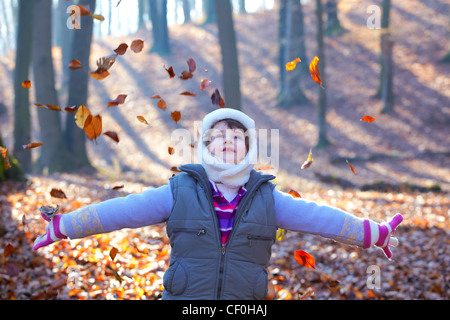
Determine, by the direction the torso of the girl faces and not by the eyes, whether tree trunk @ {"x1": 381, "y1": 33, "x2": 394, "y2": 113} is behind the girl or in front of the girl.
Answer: behind

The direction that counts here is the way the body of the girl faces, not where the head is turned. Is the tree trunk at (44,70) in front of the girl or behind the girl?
behind

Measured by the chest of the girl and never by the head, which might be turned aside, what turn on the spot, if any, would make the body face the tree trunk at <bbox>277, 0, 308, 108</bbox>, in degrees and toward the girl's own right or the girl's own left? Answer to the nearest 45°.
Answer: approximately 180°

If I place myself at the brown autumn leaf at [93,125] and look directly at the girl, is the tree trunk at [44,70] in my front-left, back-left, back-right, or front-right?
back-left

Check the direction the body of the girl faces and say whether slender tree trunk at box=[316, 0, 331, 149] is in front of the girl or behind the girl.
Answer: behind

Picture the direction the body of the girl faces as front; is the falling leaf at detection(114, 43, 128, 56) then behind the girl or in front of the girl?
behind

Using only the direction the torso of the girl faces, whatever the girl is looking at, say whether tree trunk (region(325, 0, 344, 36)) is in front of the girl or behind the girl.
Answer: behind

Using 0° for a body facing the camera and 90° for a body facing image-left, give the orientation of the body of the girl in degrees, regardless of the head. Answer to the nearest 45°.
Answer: approximately 0°

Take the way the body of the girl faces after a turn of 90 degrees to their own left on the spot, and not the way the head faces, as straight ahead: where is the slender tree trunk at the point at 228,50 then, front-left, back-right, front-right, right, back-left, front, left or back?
left

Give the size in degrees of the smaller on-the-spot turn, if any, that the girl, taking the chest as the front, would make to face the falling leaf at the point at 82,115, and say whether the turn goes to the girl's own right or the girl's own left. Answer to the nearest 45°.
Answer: approximately 135° to the girl's own right
